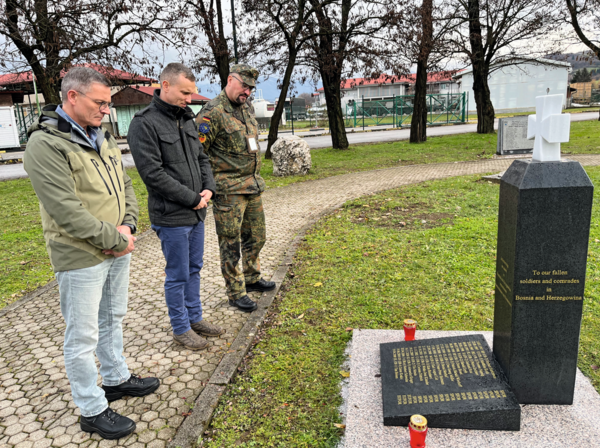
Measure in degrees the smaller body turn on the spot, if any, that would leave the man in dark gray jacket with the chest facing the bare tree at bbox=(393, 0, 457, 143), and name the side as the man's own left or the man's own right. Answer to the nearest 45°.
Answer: approximately 90° to the man's own left

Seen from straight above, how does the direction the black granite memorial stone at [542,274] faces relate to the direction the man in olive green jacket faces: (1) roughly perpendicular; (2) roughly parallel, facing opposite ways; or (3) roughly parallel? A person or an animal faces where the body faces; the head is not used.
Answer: roughly perpendicular

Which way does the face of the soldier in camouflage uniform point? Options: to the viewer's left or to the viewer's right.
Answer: to the viewer's right

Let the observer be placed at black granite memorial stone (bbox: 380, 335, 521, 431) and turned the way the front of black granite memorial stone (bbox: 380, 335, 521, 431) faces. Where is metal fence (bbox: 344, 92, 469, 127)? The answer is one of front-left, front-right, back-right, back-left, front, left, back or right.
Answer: right

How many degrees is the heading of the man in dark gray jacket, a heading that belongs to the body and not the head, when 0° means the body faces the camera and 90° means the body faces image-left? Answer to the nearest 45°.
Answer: approximately 315°

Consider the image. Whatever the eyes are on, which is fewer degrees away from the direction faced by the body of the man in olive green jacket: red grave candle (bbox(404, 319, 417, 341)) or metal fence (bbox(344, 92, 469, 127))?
the red grave candle

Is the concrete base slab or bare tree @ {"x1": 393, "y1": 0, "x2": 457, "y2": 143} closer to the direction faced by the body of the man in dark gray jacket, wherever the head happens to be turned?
the concrete base slab

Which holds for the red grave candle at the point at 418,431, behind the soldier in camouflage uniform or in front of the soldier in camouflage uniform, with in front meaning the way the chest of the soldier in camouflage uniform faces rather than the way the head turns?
in front

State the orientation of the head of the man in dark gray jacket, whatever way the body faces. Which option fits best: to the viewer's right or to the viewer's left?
to the viewer's right

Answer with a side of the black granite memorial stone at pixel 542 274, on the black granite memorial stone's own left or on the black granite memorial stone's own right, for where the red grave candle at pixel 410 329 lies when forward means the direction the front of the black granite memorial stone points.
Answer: on the black granite memorial stone's own right

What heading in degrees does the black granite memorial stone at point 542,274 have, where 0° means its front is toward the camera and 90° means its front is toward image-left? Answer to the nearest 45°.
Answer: approximately 0°
